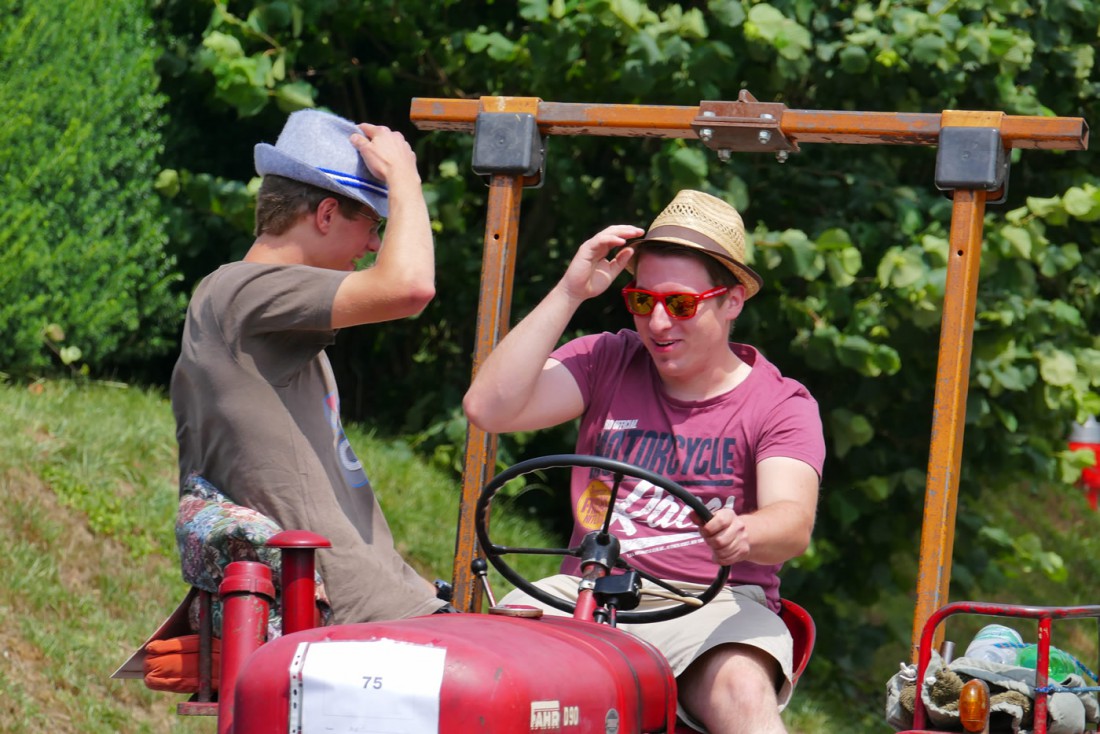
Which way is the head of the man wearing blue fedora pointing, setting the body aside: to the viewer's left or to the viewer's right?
to the viewer's right

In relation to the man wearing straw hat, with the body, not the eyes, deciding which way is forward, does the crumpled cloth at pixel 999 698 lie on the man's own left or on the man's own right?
on the man's own left

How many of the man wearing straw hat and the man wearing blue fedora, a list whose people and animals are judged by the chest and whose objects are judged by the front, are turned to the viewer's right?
1

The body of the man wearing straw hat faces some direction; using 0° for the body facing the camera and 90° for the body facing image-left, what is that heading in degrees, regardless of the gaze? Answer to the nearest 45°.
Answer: approximately 45°

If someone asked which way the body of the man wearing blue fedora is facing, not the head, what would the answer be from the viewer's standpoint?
to the viewer's right
